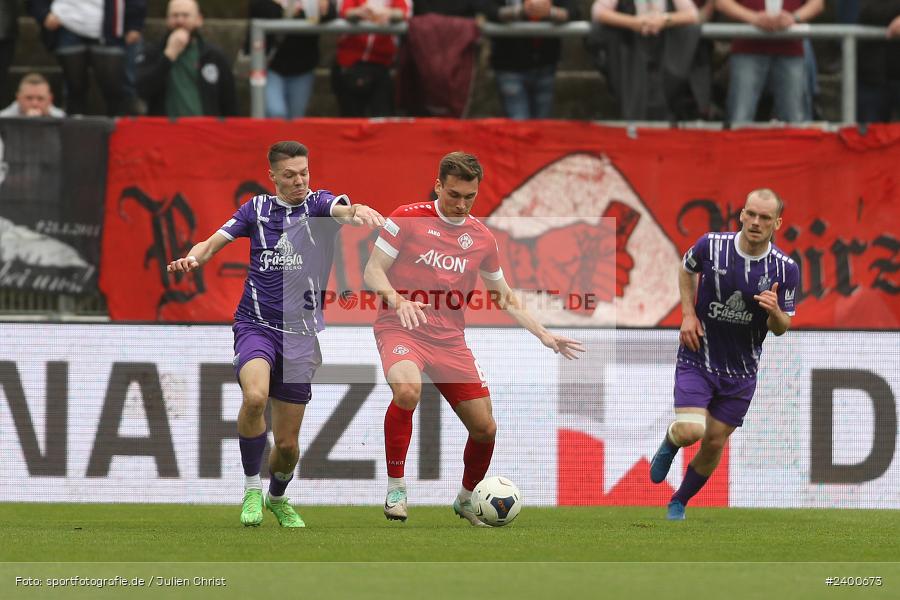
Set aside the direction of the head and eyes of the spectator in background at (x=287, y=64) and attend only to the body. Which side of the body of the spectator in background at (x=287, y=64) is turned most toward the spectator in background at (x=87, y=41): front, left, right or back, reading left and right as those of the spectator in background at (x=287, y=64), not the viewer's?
right

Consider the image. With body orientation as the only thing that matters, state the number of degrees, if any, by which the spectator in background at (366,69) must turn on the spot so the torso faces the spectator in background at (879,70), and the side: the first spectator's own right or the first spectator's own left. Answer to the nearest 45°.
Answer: approximately 90° to the first spectator's own left

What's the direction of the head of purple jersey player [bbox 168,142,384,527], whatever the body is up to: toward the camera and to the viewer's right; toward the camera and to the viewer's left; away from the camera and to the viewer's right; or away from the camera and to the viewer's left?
toward the camera and to the viewer's right

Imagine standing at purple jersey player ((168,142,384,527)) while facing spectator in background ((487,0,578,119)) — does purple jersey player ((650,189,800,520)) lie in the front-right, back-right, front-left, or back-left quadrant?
front-right

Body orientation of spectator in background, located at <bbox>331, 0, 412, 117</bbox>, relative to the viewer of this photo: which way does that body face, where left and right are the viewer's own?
facing the viewer

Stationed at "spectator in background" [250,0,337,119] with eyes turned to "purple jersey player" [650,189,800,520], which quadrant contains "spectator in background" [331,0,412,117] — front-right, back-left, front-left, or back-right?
front-left

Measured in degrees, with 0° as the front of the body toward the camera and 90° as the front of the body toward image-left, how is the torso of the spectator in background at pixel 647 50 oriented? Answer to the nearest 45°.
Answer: approximately 0°

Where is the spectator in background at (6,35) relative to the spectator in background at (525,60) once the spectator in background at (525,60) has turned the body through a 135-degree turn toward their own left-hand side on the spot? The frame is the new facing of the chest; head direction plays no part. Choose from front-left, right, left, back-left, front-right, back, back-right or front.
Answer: back-left

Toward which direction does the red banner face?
toward the camera

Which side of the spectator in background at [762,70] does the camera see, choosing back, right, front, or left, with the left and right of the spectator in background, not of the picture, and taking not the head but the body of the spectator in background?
front

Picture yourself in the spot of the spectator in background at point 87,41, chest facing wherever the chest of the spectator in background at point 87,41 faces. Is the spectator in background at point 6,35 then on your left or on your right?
on your right

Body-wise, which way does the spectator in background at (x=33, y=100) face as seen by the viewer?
toward the camera

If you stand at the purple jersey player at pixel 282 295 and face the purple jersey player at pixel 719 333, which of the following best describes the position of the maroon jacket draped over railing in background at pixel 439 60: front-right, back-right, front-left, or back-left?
front-left

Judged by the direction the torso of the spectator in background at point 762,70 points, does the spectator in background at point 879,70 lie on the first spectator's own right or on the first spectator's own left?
on the first spectator's own left
